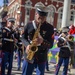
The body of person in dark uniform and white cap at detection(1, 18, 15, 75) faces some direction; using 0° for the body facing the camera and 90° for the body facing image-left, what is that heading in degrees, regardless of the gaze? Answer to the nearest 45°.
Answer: approximately 315°

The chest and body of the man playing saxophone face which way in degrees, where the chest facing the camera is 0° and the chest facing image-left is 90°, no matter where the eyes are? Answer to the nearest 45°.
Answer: approximately 0°
